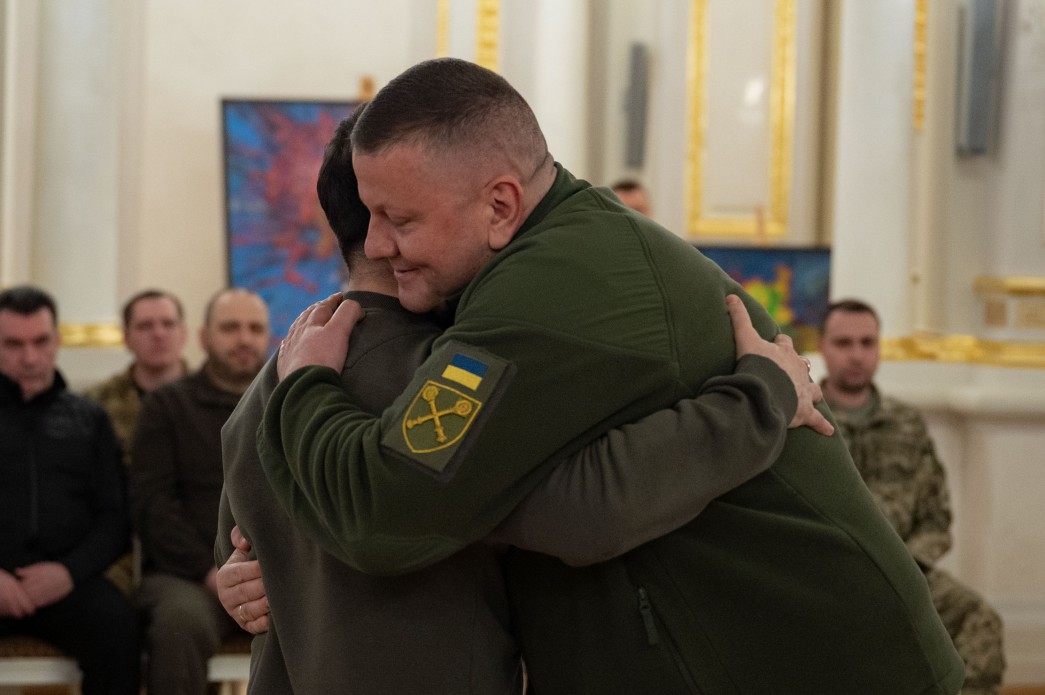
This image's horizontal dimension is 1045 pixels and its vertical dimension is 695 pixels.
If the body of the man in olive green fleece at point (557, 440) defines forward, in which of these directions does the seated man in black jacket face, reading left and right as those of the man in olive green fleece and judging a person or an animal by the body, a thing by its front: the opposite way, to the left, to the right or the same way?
to the left

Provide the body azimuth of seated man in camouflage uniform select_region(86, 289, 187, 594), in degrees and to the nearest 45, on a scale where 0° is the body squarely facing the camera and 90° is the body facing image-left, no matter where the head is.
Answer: approximately 0°

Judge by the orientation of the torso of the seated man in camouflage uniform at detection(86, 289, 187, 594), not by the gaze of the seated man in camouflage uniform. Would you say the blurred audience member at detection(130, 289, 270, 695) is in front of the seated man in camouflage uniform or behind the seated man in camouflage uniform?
in front

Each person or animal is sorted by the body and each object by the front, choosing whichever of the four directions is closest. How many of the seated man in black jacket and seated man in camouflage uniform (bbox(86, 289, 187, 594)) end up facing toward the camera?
2

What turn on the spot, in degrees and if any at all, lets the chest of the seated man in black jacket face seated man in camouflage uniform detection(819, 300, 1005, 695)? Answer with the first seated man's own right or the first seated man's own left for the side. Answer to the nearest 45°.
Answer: approximately 90° to the first seated man's own left

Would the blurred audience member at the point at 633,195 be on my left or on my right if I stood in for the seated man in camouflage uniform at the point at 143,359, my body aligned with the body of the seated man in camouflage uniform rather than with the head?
on my left

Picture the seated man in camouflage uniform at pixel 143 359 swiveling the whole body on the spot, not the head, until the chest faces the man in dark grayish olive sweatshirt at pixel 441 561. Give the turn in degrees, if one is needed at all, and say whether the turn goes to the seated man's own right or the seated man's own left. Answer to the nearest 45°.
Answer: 0° — they already face them

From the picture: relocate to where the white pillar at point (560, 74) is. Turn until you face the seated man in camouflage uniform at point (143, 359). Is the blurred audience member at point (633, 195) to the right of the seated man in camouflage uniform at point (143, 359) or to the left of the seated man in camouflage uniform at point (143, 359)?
left

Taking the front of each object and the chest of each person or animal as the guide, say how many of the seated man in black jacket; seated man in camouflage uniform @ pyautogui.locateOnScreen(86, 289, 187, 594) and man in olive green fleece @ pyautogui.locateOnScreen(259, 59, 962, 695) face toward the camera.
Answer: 2

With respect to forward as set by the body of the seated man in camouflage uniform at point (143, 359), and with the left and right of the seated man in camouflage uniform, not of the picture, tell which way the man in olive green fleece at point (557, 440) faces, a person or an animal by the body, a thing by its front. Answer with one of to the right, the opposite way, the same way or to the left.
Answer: to the right

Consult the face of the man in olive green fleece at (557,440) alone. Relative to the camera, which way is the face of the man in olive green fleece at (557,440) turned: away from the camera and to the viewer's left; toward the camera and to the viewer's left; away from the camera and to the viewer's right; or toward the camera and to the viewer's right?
toward the camera and to the viewer's left

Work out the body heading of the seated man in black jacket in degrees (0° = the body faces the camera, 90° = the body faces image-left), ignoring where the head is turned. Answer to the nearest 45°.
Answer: approximately 0°

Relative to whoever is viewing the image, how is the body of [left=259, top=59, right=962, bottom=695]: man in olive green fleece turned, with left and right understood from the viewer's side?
facing to the left of the viewer
